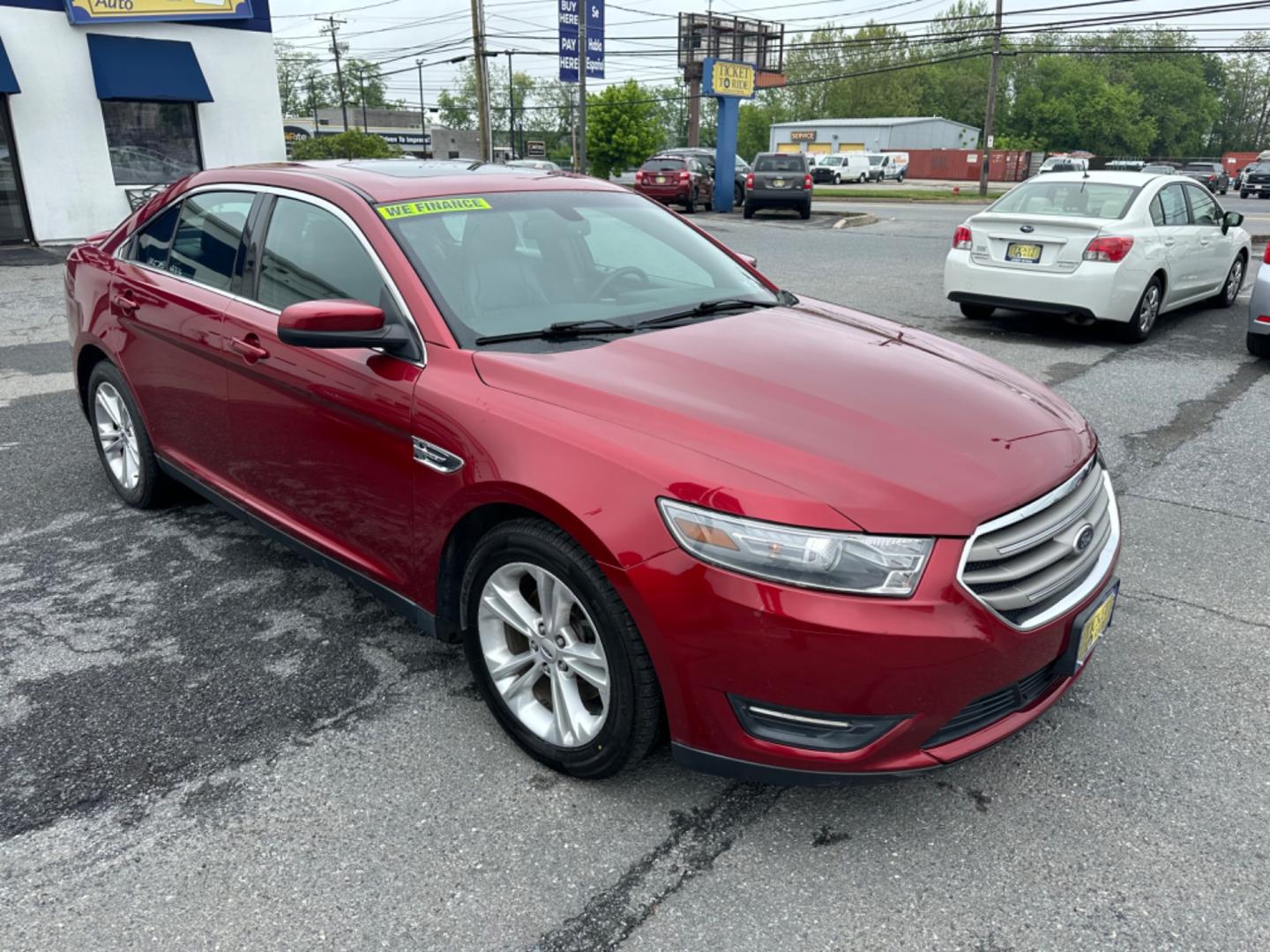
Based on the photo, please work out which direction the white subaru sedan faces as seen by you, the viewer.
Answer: facing away from the viewer and to the right of the viewer

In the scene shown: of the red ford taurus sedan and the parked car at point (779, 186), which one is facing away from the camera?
the parked car

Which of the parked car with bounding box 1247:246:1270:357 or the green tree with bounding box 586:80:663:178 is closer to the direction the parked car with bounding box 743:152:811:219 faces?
the green tree

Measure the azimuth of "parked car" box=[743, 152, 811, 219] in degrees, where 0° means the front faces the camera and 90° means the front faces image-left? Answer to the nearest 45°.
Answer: approximately 180°

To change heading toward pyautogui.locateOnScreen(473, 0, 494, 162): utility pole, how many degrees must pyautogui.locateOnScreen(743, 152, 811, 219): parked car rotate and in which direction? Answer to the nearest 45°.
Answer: approximately 45° to its left

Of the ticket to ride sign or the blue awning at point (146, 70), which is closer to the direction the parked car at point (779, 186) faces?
the ticket to ride sign

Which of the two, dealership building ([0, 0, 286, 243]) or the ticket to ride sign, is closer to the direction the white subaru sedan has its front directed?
the ticket to ride sign

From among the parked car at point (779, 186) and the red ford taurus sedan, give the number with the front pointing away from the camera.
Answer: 1

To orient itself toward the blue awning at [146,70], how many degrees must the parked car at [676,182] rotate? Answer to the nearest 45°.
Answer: approximately 180°

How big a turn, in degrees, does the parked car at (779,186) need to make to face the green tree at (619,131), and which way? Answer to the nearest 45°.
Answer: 0° — it already faces it

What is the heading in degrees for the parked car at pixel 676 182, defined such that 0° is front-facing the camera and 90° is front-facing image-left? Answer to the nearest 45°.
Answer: approximately 225°

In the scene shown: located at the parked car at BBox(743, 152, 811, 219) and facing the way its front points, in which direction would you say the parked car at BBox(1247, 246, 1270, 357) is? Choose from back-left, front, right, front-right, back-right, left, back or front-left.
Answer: back

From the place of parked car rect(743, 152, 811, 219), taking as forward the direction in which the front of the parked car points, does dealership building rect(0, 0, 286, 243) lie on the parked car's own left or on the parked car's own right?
on the parked car's own left
